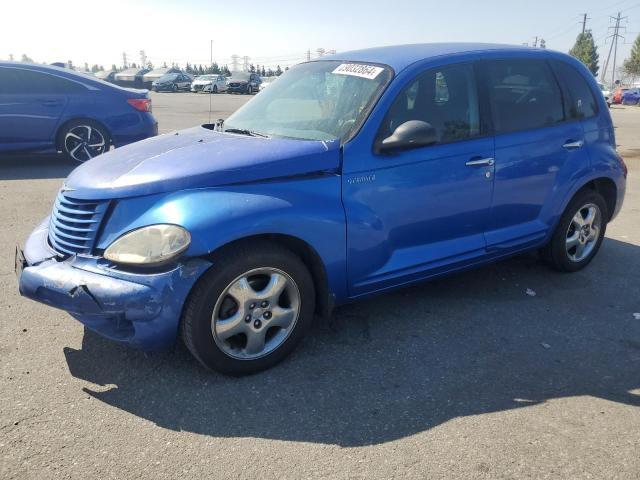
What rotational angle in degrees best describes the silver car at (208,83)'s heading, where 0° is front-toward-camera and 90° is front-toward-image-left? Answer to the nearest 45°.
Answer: approximately 45°

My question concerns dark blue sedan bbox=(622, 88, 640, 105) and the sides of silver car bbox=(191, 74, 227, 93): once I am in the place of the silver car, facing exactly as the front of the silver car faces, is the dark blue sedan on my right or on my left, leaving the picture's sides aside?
on my left

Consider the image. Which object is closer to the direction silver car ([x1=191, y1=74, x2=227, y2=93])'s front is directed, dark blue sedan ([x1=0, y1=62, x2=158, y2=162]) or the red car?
the dark blue sedan

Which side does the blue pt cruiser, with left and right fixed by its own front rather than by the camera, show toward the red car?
back

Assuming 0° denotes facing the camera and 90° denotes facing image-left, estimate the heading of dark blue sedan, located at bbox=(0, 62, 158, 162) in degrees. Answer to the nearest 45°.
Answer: approximately 90°

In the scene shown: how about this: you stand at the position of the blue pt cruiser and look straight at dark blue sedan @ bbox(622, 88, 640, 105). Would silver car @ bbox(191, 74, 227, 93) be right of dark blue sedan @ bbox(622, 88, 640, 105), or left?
left

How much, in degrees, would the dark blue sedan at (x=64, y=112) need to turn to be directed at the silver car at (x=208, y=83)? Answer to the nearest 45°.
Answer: approximately 90° to its right

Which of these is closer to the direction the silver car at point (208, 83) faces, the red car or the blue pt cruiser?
the blue pt cruiser

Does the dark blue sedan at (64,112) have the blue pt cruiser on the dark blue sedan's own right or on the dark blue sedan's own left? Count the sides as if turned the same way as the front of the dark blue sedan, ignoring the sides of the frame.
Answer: on the dark blue sedan's own left
